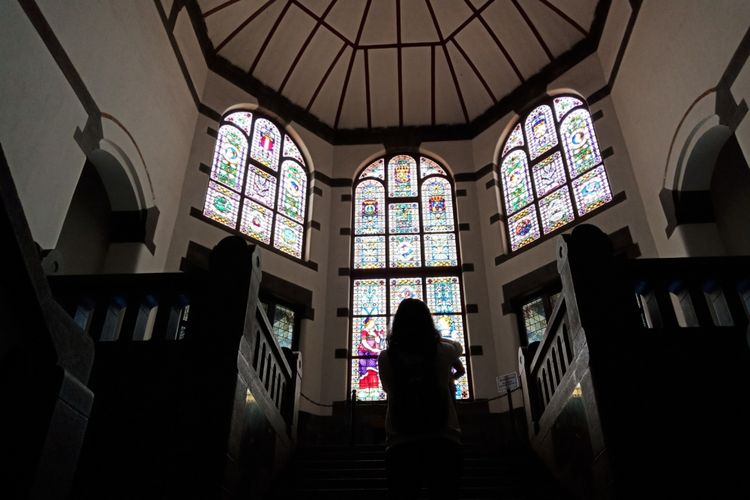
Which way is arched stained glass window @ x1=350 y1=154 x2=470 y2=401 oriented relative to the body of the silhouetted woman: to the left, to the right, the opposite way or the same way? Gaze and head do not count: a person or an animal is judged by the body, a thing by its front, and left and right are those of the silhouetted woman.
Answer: the opposite way

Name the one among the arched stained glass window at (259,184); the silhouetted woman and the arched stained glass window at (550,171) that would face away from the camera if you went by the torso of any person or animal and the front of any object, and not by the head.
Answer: the silhouetted woman

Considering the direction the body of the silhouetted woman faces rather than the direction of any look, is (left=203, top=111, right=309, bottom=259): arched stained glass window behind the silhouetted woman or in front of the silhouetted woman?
in front

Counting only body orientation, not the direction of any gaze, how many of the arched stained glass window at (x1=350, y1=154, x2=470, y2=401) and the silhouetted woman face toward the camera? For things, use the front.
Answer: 1

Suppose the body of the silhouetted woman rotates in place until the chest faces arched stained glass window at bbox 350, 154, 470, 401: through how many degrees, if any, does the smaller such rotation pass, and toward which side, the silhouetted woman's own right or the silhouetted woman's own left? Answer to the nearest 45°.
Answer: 0° — they already face it

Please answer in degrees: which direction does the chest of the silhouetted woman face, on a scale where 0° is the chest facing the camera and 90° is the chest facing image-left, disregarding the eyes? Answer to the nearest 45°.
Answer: approximately 180°

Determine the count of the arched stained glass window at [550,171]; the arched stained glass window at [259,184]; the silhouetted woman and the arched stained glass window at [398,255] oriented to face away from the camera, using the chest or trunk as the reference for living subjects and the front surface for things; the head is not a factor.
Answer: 1

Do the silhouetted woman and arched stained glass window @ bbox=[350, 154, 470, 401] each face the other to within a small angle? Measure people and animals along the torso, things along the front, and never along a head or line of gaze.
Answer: yes

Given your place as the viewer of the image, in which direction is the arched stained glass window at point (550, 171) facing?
facing the viewer and to the left of the viewer

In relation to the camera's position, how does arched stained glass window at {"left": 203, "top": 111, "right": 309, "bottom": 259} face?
facing the viewer and to the right of the viewer

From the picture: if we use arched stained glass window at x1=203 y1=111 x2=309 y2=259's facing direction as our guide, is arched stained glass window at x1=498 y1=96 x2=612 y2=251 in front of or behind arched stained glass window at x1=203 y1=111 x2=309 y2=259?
in front

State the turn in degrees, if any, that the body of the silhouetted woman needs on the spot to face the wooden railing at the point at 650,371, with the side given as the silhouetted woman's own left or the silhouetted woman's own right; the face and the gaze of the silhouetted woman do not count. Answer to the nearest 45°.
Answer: approximately 45° to the silhouetted woman's own right

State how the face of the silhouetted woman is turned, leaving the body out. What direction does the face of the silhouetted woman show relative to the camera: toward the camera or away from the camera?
away from the camera
